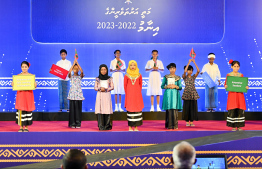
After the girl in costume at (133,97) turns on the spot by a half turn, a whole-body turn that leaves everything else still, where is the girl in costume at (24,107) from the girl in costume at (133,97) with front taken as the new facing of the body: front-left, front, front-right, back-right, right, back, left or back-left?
left

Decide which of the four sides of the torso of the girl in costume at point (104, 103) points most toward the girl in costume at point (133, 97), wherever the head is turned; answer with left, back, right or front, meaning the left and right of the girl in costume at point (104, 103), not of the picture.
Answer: left

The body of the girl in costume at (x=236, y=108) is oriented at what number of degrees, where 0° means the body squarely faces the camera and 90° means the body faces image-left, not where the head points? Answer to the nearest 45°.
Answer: approximately 0°

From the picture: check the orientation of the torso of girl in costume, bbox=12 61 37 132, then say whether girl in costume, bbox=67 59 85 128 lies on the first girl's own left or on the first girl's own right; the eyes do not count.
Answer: on the first girl's own left

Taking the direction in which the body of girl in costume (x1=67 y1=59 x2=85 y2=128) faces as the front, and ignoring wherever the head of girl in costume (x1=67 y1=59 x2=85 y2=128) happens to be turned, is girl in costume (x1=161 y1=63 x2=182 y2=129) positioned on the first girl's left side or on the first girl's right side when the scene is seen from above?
on the first girl's left side

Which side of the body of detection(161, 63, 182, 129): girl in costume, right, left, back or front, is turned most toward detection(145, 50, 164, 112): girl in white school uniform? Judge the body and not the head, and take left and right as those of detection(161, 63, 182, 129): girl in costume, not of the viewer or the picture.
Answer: back

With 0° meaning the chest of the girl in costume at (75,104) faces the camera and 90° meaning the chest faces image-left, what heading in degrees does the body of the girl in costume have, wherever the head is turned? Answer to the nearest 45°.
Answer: approximately 0°

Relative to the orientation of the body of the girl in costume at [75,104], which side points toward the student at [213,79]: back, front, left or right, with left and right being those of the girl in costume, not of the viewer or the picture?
left

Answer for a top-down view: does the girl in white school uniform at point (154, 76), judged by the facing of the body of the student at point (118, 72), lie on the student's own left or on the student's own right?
on the student's own left

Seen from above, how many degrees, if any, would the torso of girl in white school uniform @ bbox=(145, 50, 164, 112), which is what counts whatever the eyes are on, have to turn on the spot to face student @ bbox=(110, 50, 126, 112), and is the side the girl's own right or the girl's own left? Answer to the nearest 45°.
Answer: approximately 90° to the girl's own right
